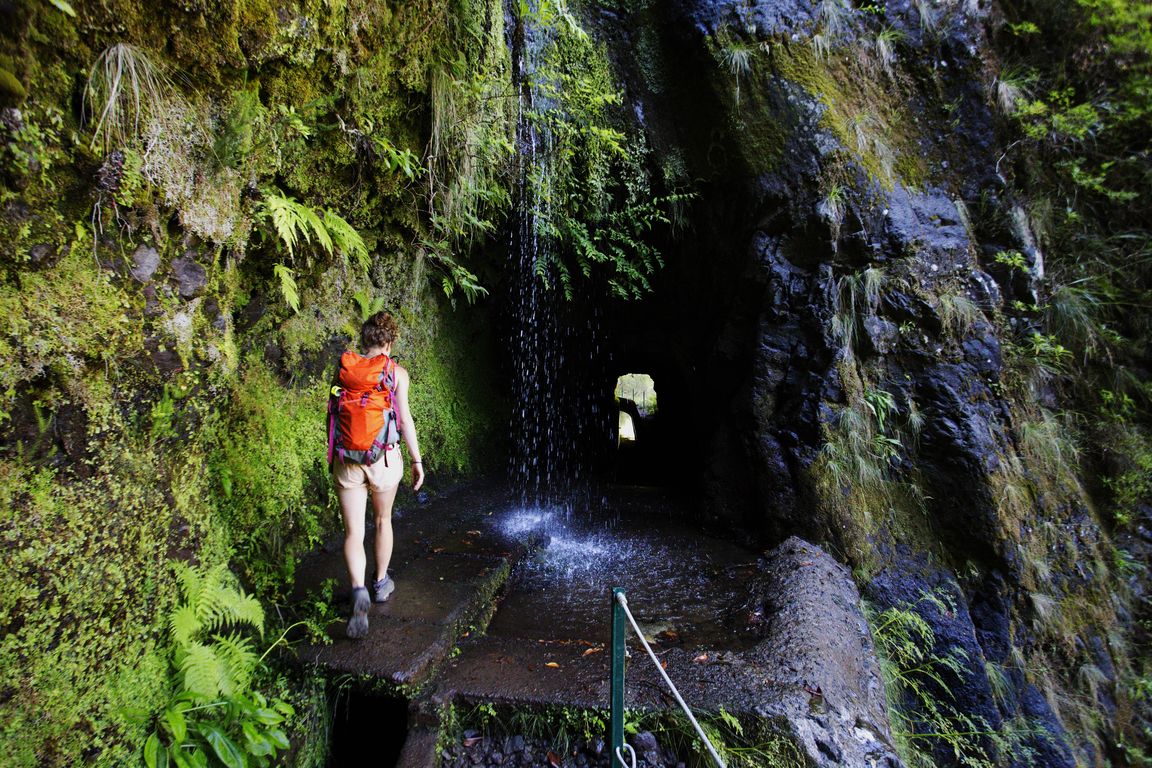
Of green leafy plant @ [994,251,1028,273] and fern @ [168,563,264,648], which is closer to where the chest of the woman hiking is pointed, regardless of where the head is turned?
the green leafy plant

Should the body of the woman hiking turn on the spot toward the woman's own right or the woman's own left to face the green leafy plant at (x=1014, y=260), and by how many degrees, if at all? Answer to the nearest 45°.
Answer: approximately 45° to the woman's own right

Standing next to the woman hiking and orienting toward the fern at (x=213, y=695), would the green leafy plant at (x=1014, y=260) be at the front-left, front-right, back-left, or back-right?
back-left

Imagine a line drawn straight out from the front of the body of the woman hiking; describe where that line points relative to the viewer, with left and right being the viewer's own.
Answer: facing away from the viewer and to the right of the viewer
